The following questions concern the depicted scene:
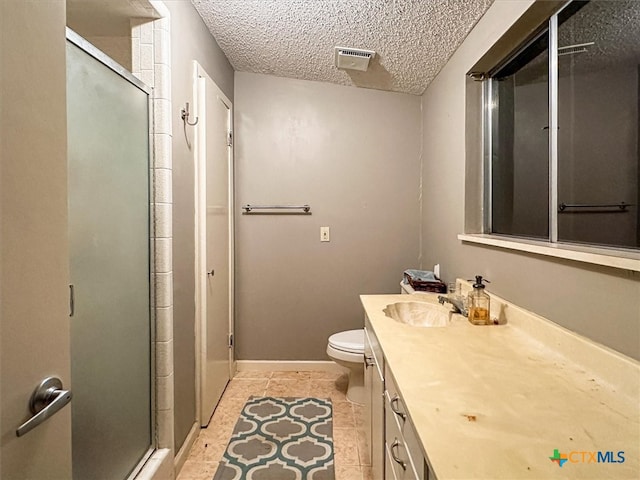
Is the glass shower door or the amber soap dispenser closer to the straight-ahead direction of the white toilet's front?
the glass shower door

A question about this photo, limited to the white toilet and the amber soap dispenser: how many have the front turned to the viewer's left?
1

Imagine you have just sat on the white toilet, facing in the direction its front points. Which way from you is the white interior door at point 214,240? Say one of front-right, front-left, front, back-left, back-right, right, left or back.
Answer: front

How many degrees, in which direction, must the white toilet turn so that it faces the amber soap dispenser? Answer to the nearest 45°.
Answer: approximately 135° to its left
